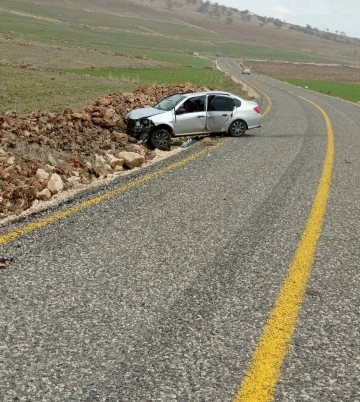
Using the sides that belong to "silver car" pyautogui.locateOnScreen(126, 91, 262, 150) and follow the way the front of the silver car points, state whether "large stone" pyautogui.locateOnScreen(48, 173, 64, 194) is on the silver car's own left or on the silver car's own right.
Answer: on the silver car's own left

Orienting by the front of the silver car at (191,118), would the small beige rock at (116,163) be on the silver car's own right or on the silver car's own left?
on the silver car's own left

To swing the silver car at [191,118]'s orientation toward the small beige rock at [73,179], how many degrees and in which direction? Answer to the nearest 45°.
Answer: approximately 90° to its left

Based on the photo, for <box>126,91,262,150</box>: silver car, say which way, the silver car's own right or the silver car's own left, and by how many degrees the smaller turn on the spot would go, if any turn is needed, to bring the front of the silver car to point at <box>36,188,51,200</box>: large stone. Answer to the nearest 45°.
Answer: approximately 90° to the silver car's own left

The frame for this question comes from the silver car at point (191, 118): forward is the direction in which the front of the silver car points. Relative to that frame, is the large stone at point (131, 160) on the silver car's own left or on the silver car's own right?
on the silver car's own left

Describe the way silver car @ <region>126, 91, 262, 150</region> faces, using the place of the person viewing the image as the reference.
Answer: facing to the left of the viewer
